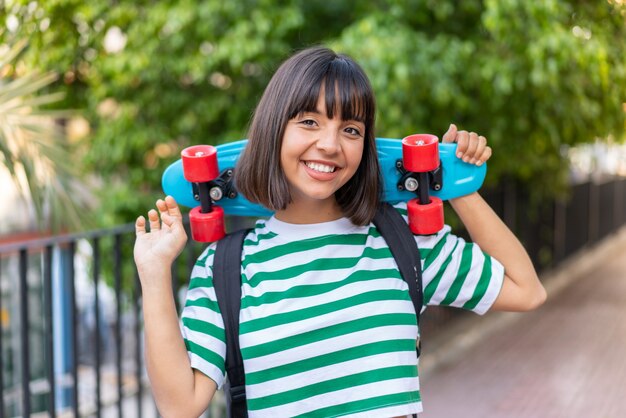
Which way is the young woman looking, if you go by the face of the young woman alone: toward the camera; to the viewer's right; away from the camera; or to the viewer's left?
toward the camera

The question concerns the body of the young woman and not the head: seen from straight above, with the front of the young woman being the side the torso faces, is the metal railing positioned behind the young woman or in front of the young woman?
behind

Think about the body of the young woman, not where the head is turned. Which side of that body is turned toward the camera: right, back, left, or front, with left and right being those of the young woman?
front
